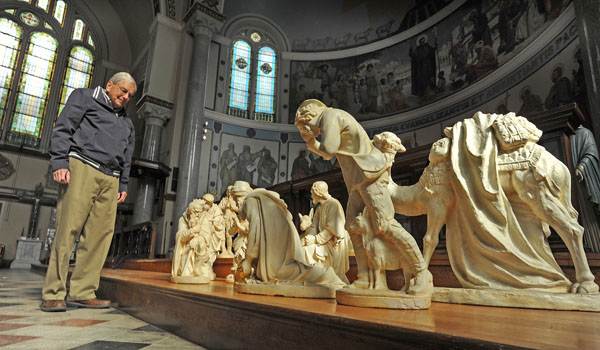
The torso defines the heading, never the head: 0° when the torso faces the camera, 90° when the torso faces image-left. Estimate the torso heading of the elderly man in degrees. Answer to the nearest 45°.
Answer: approximately 315°

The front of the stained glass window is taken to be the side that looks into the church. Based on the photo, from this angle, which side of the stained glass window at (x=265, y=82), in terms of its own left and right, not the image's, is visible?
front

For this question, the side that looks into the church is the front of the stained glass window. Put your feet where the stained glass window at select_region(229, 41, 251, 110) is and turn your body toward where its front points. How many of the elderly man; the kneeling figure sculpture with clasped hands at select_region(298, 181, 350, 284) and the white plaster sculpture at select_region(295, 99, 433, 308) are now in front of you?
3

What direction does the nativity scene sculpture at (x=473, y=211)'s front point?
to the viewer's left

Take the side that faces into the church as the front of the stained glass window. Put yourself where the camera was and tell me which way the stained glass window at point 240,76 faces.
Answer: facing the viewer

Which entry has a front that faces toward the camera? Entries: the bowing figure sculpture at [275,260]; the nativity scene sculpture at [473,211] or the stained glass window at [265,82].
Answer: the stained glass window

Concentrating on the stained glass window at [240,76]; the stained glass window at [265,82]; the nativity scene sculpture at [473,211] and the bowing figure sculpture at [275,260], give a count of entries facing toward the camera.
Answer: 2

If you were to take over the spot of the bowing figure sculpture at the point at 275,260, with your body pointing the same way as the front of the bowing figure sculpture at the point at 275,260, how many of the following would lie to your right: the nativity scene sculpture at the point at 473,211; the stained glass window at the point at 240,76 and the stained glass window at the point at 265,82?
2

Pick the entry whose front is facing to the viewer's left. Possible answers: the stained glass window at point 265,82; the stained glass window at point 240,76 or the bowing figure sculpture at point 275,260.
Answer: the bowing figure sculpture

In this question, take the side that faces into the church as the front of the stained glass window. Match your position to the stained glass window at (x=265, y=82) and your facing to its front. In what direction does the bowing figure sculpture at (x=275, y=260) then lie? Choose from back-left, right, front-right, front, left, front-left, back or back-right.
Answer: front

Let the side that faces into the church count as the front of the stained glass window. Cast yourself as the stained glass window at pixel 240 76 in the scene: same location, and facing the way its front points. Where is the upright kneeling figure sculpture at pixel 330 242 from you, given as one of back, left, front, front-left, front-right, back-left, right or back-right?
front

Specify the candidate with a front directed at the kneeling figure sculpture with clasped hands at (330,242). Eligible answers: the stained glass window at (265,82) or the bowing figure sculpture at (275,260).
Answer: the stained glass window

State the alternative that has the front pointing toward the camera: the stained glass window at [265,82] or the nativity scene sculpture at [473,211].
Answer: the stained glass window

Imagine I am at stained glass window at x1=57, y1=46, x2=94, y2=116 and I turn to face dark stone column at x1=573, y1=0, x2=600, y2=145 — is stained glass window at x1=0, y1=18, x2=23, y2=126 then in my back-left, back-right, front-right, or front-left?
back-right

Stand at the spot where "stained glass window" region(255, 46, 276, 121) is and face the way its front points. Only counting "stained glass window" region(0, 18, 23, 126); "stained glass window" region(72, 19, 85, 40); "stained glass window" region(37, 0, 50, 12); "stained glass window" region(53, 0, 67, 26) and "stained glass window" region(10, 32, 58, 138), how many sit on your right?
5

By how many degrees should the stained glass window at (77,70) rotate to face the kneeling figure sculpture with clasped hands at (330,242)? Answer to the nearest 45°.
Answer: approximately 45° to its right

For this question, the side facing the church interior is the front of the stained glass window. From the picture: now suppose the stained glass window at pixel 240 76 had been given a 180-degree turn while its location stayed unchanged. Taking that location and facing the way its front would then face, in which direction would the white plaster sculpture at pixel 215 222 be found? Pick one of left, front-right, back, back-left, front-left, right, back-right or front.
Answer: back

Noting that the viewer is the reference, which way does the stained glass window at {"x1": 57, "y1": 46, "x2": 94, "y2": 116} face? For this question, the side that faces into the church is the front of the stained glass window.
facing the viewer and to the right of the viewer

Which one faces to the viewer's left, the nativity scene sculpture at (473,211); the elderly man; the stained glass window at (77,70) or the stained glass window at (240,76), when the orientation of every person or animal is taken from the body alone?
the nativity scene sculpture

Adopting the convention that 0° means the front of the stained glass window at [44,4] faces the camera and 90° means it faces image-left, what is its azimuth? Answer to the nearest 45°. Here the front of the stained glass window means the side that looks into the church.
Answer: approximately 315°

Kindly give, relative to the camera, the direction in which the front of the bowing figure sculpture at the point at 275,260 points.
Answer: facing to the left of the viewer

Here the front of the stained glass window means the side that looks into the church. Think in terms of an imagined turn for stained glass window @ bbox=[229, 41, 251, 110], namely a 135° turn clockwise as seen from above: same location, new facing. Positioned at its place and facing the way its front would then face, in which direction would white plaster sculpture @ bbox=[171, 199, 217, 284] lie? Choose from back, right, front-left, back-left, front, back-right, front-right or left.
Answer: back-left

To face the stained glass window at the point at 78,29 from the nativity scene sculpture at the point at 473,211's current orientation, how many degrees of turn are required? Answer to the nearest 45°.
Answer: approximately 45° to its right
